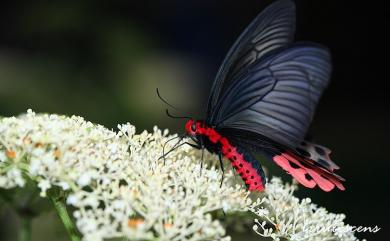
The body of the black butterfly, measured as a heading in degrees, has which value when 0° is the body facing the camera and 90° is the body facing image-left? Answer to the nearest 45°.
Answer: approximately 90°
